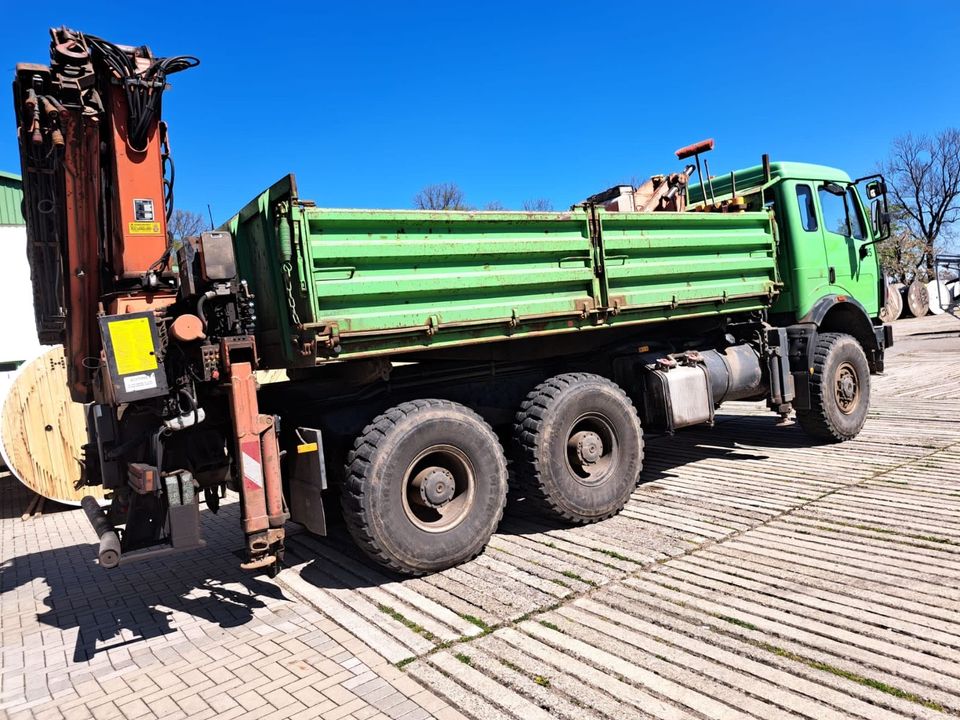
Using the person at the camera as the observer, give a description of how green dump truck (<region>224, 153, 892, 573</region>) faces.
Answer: facing away from the viewer and to the right of the viewer

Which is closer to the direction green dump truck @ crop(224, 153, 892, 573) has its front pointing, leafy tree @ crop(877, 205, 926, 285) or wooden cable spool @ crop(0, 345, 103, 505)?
the leafy tree

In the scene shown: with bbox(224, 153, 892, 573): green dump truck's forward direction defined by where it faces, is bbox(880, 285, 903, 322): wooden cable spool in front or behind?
in front

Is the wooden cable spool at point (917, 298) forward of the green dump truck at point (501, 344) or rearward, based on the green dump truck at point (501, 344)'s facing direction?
forward
